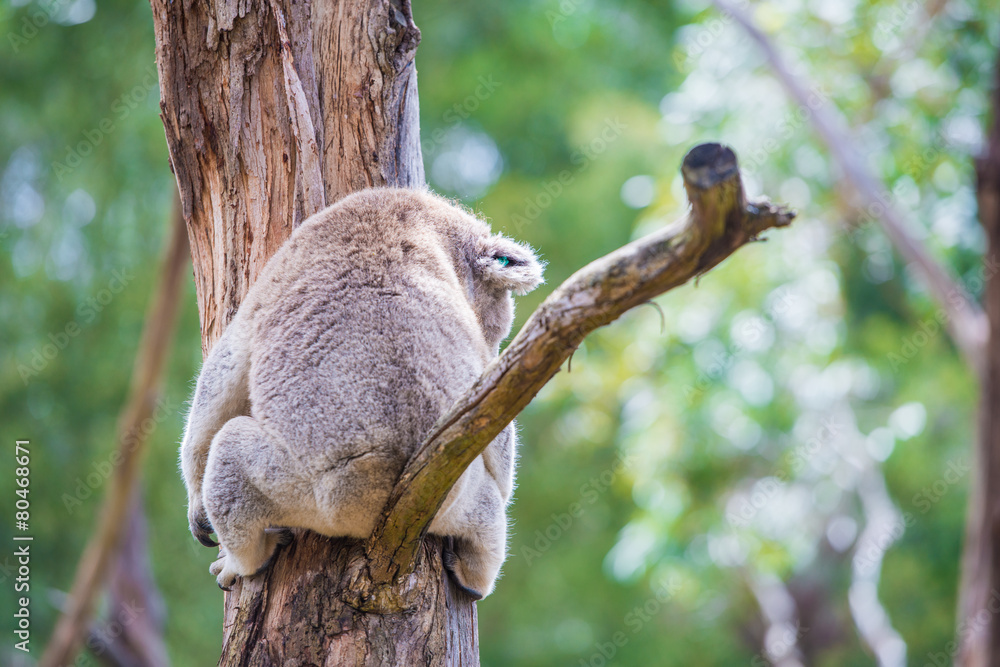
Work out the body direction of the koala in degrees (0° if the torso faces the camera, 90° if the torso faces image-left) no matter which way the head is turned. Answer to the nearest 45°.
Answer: approximately 180°

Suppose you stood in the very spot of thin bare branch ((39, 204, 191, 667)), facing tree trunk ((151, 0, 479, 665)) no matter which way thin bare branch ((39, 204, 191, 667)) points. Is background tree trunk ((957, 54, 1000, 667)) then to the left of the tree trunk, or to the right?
left

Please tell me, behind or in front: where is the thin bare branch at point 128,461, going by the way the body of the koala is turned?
in front
